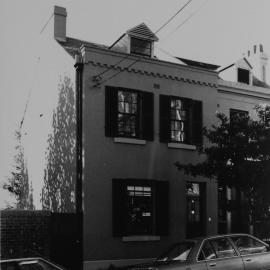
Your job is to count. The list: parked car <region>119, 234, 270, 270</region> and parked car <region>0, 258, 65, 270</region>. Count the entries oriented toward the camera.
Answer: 0

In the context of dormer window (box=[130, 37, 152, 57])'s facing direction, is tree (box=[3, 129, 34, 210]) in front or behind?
behind

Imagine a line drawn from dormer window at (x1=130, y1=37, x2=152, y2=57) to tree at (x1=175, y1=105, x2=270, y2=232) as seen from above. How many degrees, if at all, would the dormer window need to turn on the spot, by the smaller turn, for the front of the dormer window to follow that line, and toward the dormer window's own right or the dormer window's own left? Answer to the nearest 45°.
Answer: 0° — it already faces it

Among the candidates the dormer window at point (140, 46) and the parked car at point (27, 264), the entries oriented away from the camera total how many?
0

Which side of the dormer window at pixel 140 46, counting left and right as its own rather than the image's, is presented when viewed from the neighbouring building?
left

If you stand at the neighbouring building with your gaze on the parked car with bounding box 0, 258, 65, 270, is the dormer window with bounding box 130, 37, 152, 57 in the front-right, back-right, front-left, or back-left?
front-right
